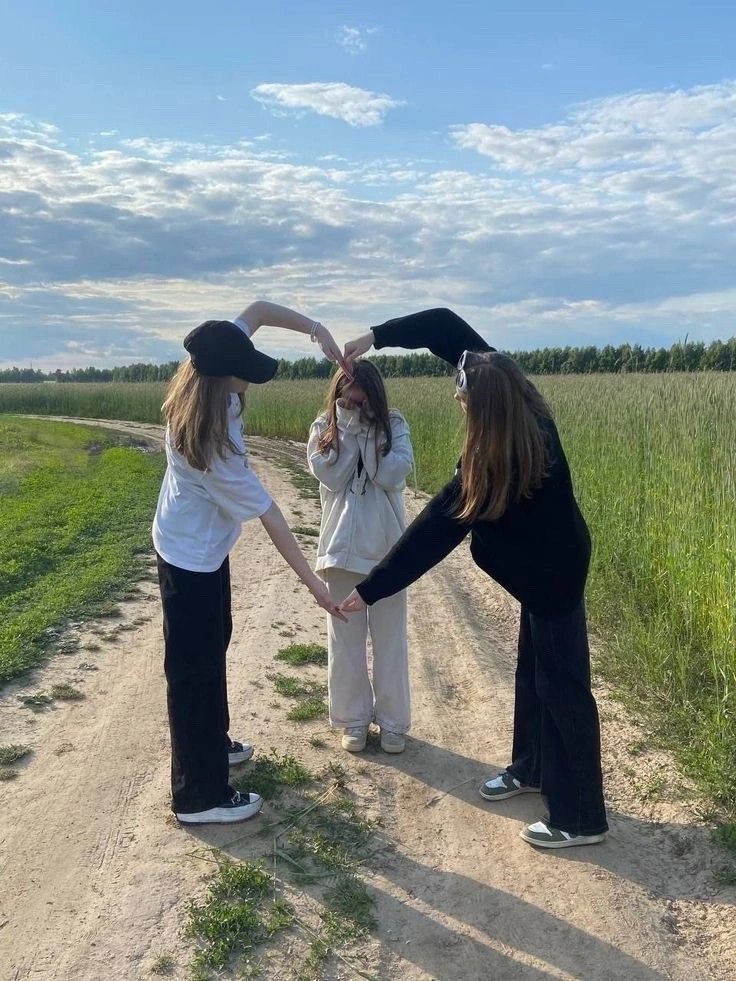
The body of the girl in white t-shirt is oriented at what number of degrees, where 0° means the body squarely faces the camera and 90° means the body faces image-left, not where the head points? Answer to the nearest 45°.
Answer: approximately 270°

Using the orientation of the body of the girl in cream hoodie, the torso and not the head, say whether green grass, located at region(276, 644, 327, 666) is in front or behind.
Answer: behind

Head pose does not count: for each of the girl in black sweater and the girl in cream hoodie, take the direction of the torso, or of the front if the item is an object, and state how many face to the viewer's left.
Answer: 1

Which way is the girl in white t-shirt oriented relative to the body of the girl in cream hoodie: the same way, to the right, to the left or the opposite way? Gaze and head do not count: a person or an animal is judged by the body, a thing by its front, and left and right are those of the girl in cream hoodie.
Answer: to the left

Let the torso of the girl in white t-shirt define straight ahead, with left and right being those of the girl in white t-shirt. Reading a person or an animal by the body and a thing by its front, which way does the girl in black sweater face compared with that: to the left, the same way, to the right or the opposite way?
the opposite way

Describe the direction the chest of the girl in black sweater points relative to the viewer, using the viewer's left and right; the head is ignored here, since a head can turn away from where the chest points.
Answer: facing to the left of the viewer

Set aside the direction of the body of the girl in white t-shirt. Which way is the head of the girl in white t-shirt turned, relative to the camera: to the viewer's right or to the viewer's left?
to the viewer's right

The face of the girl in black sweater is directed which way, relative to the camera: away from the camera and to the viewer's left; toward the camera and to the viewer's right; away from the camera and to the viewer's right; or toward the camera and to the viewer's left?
away from the camera and to the viewer's left

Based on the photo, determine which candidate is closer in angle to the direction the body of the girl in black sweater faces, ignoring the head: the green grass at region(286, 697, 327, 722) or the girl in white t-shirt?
the girl in white t-shirt
